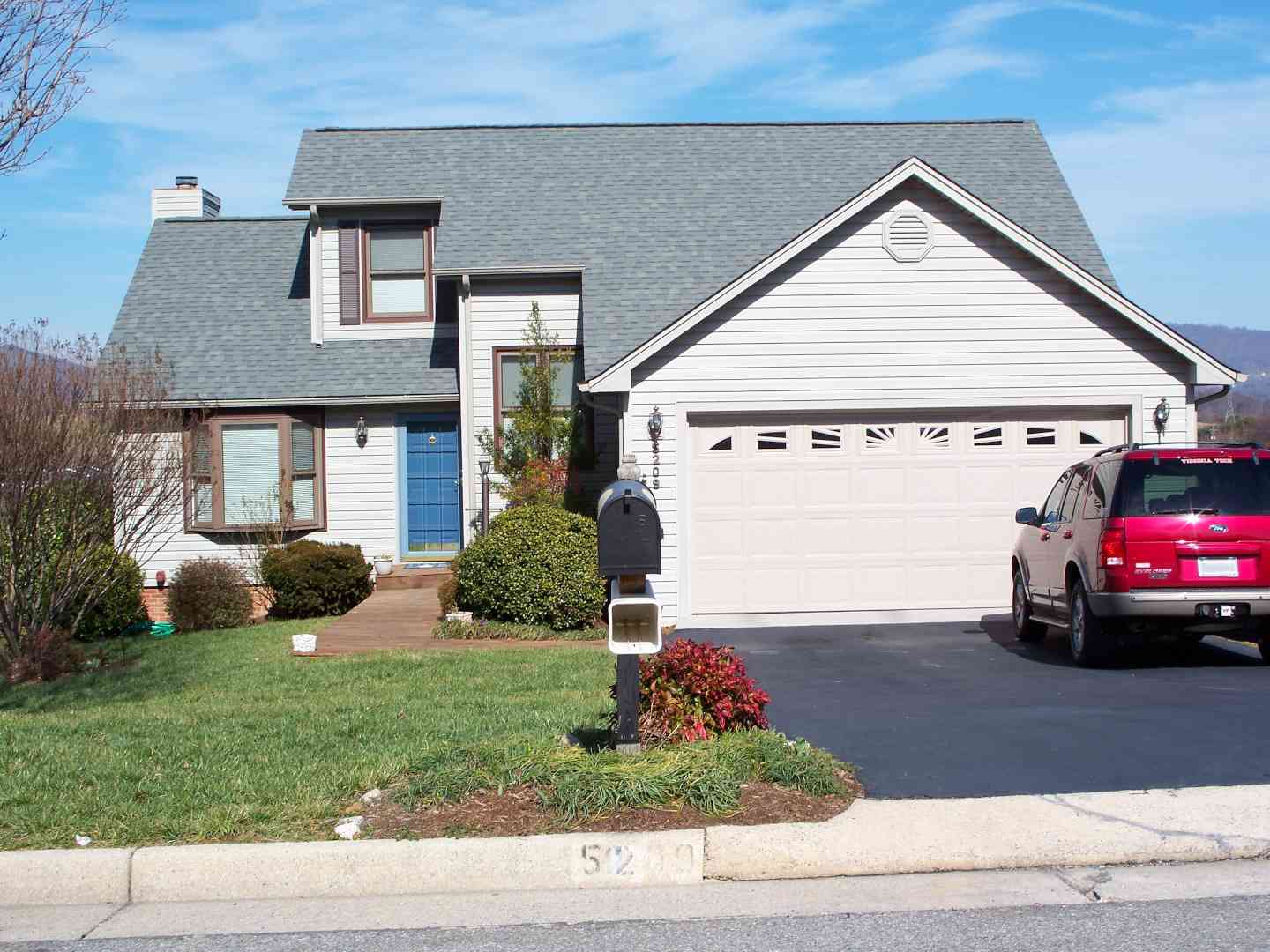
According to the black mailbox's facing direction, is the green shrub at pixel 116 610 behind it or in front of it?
behind

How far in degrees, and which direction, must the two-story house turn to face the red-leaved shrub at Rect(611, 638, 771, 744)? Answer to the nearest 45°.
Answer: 0° — it already faces it

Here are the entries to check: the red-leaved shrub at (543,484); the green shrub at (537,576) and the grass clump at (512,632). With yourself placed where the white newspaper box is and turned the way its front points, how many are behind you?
3

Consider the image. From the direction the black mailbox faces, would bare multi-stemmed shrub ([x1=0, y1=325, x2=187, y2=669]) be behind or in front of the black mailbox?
behind

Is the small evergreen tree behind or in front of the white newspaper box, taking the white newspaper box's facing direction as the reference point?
behind

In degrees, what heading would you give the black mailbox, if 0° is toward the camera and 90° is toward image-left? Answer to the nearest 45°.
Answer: approximately 0°

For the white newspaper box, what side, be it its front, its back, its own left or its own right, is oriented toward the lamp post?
back

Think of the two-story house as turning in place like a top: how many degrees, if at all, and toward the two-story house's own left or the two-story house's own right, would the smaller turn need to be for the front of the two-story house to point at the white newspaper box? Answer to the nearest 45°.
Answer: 0° — it already faces it
